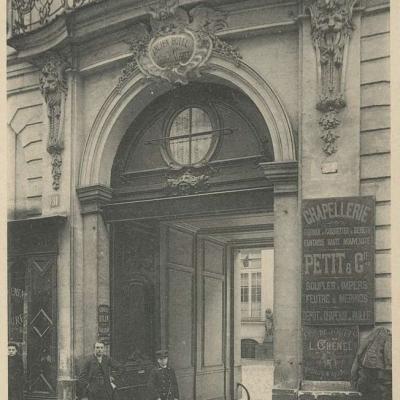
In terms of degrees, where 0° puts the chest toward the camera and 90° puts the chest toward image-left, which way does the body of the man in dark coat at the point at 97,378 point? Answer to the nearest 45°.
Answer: approximately 0°

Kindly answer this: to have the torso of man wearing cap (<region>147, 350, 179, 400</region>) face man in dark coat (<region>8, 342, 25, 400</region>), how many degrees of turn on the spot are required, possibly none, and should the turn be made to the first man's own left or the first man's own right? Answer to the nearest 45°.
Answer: approximately 135° to the first man's own right

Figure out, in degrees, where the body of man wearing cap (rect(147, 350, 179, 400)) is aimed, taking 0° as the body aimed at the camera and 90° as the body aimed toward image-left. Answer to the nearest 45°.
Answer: approximately 0°

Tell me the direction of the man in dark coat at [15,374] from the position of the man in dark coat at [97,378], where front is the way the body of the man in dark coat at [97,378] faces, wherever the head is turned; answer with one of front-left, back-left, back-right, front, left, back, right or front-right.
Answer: back-right

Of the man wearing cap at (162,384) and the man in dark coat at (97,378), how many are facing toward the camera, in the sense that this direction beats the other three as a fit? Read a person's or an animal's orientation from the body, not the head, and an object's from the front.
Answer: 2
